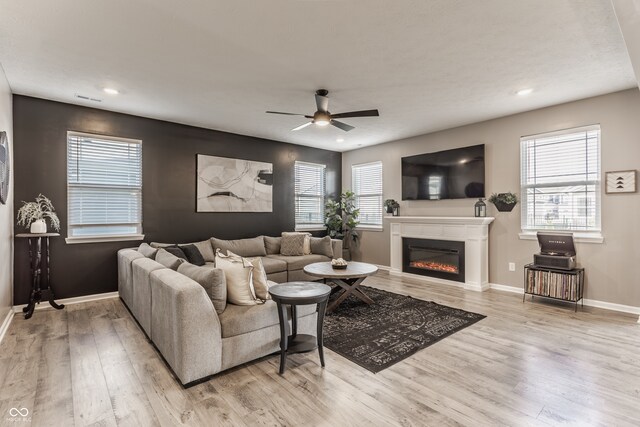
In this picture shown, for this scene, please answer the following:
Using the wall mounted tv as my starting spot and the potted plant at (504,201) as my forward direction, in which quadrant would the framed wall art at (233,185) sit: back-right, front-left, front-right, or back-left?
back-right

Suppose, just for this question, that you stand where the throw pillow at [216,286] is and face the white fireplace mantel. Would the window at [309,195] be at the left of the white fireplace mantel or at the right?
left

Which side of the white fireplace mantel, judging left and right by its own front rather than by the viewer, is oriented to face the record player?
left

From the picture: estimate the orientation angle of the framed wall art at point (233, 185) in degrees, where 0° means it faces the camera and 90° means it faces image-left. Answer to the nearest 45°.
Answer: approximately 315°

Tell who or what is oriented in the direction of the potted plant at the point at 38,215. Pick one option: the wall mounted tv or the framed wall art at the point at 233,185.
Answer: the wall mounted tv

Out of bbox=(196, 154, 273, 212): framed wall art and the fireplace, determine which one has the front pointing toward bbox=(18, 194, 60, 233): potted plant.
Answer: the fireplace

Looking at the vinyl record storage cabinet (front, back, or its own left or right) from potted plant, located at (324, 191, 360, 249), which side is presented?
right
